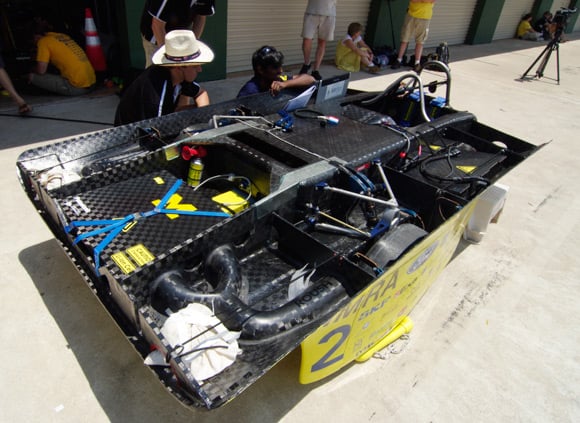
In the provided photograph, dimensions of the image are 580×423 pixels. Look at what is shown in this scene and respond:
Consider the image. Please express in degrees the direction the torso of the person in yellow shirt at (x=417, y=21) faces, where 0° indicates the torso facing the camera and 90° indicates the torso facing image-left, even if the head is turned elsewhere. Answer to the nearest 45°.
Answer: approximately 45°

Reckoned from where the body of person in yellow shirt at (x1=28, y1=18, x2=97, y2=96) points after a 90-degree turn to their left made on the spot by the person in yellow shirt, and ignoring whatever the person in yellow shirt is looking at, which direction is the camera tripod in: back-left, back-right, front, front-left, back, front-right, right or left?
back-left

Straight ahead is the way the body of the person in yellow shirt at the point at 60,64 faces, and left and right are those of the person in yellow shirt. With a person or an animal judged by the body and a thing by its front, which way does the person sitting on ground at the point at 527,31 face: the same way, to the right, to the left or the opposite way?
the opposite way

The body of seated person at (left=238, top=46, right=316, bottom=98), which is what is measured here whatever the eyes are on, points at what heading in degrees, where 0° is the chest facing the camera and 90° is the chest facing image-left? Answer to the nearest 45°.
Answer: approximately 315°

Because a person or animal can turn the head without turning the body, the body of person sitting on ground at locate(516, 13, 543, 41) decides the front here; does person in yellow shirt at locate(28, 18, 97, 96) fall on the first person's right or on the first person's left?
on the first person's right

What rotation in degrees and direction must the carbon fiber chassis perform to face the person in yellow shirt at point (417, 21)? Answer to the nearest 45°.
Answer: approximately 135° to its right

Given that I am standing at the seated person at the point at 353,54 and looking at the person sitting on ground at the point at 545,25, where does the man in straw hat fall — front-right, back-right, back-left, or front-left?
back-right

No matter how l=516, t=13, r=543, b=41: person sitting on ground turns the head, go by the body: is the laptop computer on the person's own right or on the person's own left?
on the person's own right

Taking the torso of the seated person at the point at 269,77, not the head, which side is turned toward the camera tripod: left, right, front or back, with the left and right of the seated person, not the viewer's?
left

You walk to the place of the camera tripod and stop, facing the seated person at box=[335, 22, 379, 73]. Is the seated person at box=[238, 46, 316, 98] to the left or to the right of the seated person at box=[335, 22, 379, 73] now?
left

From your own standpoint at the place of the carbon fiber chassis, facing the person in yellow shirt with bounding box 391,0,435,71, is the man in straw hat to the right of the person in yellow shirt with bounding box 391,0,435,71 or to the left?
left
